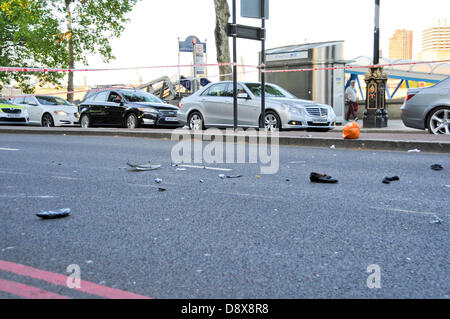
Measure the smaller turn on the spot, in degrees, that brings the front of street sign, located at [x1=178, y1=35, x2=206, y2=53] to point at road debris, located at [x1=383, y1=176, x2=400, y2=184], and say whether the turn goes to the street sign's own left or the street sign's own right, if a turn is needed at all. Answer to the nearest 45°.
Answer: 0° — it already faces it

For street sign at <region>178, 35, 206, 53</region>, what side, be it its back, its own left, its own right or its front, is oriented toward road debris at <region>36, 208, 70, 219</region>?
front

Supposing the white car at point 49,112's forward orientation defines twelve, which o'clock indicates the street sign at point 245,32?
The street sign is roughly at 1 o'clock from the white car.

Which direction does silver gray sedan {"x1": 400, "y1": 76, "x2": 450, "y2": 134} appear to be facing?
to the viewer's right
